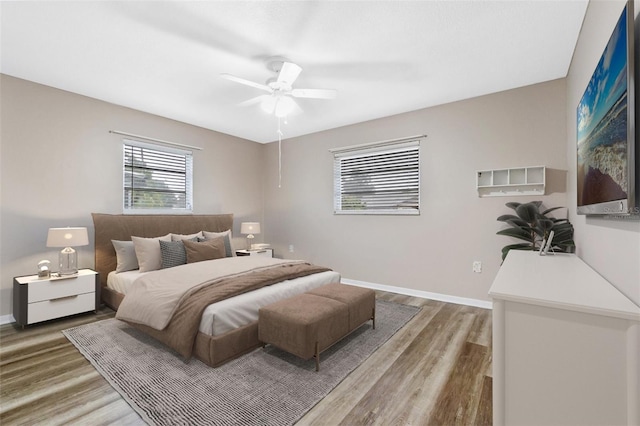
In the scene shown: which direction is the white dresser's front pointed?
to the viewer's left

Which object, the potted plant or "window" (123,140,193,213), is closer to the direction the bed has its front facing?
the potted plant

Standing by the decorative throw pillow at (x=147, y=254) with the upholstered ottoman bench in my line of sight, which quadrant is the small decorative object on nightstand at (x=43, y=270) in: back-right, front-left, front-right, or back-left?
back-right

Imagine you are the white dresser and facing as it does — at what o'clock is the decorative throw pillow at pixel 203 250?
The decorative throw pillow is roughly at 12 o'clock from the white dresser.

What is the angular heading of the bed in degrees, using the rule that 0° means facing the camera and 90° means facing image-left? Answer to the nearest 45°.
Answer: approximately 315°

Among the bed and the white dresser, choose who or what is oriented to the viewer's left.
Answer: the white dresser

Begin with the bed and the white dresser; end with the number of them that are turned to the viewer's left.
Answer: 1

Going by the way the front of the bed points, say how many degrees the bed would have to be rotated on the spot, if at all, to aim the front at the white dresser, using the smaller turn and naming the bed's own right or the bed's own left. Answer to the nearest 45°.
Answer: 0° — it already faces it

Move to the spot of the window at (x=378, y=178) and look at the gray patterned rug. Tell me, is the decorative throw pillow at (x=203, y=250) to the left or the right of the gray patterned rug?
right

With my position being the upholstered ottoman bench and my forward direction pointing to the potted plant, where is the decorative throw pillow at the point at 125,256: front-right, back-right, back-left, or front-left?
back-left
